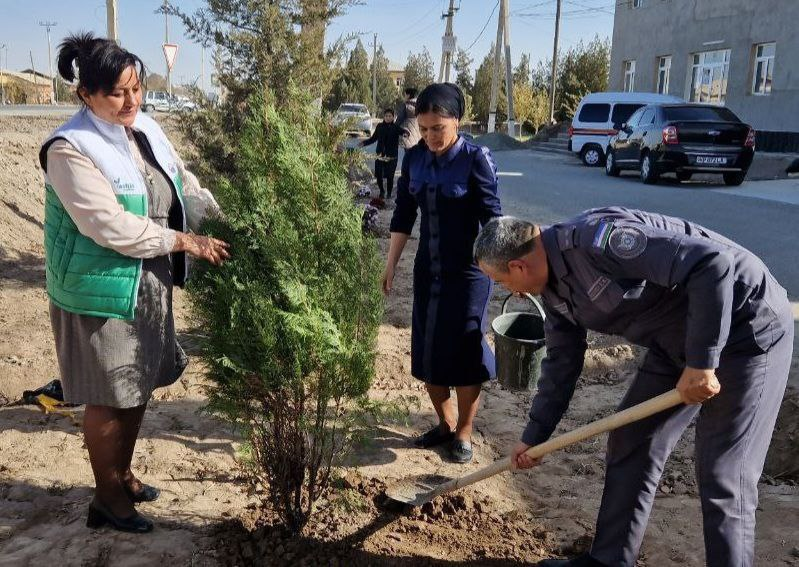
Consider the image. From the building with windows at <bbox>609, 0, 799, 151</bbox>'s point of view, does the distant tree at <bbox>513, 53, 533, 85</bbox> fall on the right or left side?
on its right

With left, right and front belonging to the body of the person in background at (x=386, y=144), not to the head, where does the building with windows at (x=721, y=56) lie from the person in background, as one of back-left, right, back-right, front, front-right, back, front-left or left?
back-left

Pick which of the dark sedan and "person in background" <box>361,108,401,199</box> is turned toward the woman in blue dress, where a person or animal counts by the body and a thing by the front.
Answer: the person in background

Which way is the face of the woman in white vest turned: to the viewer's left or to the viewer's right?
to the viewer's right

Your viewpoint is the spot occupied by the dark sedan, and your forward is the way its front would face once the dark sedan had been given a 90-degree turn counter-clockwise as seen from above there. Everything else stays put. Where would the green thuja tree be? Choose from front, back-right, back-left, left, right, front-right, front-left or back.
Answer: front-left

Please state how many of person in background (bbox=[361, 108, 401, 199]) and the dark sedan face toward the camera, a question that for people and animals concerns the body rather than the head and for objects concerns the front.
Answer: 1

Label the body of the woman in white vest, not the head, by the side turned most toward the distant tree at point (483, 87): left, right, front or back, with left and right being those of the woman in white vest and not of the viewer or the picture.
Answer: left

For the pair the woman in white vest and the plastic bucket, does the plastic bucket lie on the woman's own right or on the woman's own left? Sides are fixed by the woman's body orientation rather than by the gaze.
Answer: on the woman's own left

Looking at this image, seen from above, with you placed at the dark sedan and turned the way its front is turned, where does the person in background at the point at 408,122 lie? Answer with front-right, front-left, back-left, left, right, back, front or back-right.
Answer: left

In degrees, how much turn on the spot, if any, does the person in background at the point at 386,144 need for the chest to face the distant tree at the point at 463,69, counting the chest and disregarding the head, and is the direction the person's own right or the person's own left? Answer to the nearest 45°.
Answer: approximately 180°

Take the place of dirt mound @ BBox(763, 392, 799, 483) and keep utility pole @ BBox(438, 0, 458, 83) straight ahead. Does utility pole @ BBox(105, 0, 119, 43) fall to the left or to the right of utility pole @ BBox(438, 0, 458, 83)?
left

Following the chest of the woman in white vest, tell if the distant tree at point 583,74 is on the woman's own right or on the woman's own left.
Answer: on the woman's own left
